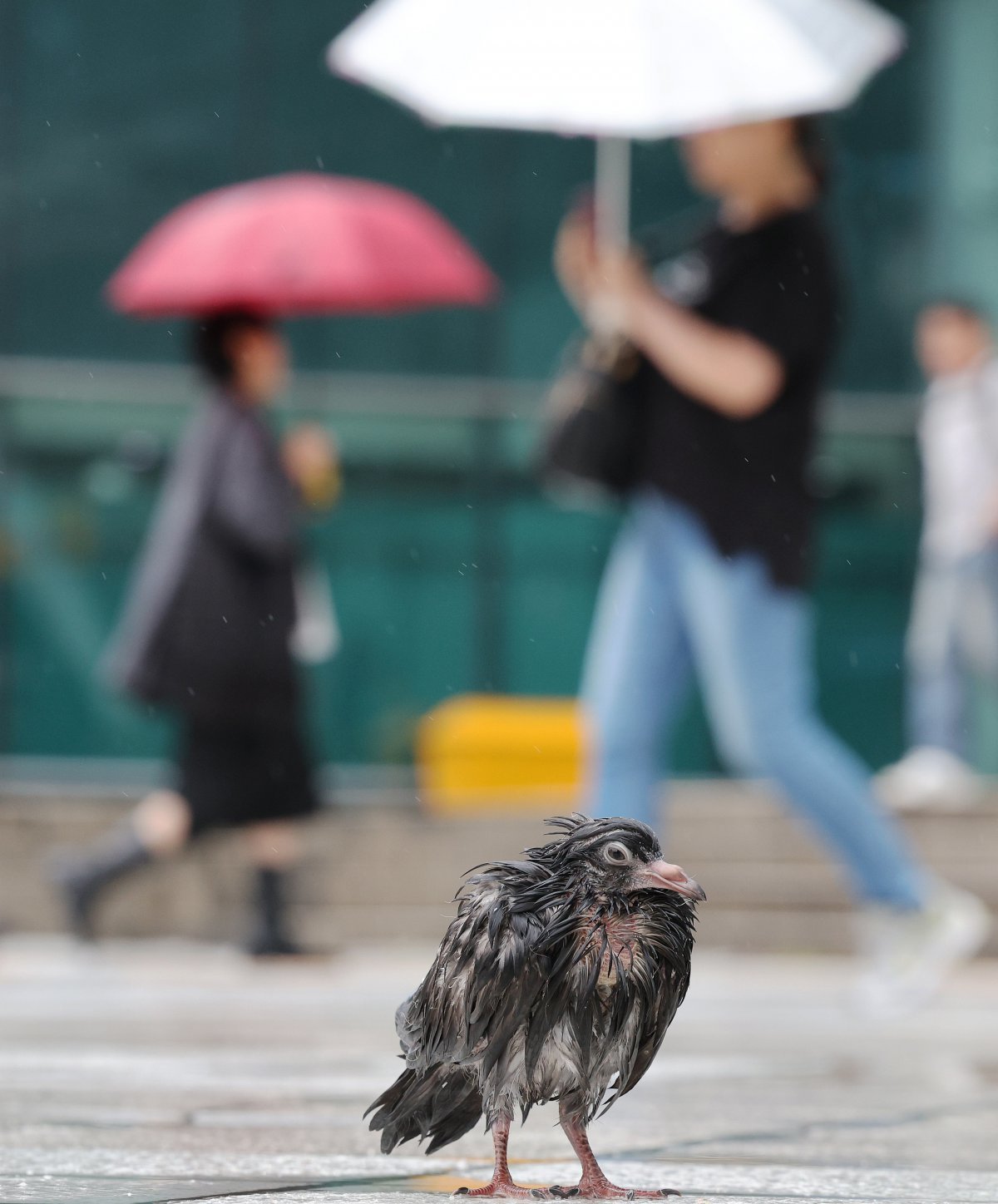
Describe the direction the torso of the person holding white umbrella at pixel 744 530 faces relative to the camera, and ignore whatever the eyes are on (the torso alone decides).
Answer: to the viewer's left

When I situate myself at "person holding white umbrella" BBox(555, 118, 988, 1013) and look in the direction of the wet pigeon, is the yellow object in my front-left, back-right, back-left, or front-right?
back-right

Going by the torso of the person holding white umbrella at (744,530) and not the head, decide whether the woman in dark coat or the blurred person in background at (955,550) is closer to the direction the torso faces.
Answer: the woman in dark coat

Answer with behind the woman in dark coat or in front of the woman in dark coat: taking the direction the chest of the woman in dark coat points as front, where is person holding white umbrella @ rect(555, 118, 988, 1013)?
in front

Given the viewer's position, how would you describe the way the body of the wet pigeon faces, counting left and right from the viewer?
facing the viewer and to the right of the viewer

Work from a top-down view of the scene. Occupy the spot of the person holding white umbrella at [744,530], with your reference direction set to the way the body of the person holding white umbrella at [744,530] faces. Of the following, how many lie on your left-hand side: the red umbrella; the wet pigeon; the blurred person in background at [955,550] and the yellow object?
1

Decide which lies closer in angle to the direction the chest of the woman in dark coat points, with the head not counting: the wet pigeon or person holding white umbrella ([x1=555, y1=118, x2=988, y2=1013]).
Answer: the person holding white umbrella

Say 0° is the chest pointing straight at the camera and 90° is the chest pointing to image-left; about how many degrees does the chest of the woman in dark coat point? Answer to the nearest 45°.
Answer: approximately 270°
